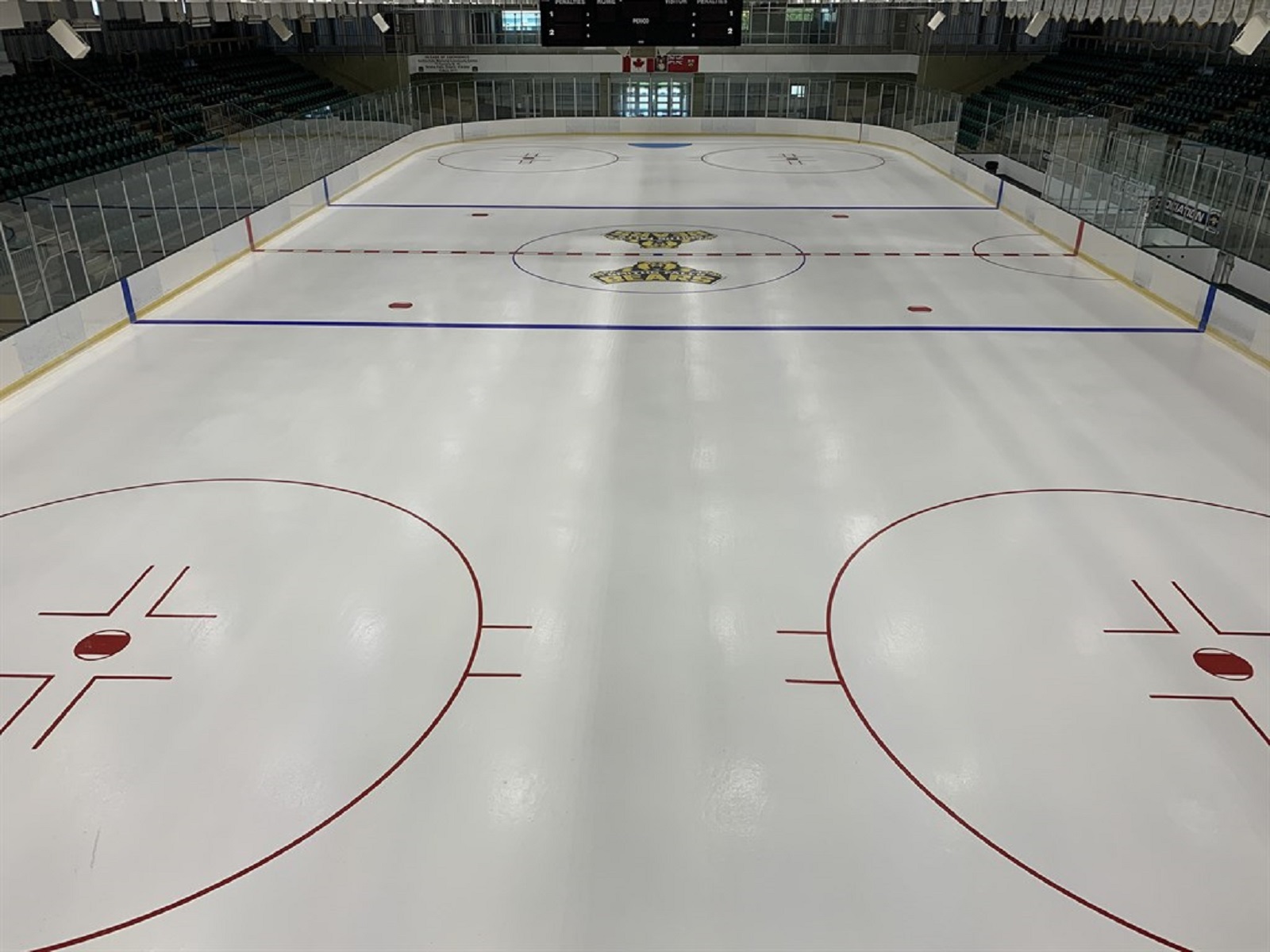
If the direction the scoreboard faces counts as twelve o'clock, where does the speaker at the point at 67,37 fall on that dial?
The speaker is roughly at 2 o'clock from the scoreboard.

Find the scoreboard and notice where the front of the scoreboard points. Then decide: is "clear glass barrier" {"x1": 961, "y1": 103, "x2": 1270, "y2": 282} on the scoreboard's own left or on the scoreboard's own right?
on the scoreboard's own left

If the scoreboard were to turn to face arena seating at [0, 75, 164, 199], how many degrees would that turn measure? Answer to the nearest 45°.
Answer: approximately 90° to its right

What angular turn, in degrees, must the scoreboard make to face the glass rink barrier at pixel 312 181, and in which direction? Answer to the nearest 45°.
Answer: approximately 45° to its right

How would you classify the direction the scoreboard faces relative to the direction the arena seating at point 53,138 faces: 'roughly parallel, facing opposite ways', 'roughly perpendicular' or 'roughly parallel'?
roughly perpendicular

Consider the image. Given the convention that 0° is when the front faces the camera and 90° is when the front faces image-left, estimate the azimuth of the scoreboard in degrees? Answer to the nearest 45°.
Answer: approximately 0°

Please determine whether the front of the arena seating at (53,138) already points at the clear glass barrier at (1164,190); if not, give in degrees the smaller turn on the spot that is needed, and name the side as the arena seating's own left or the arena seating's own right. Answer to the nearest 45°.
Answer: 0° — it already faces it

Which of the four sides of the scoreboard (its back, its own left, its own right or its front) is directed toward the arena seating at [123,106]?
right

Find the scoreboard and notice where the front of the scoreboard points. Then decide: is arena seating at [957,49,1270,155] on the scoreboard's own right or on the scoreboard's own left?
on the scoreboard's own left

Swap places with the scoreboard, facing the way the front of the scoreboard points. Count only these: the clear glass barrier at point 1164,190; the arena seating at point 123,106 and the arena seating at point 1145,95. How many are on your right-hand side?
1

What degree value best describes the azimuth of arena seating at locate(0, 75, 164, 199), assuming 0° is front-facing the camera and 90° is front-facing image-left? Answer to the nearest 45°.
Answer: approximately 315°
